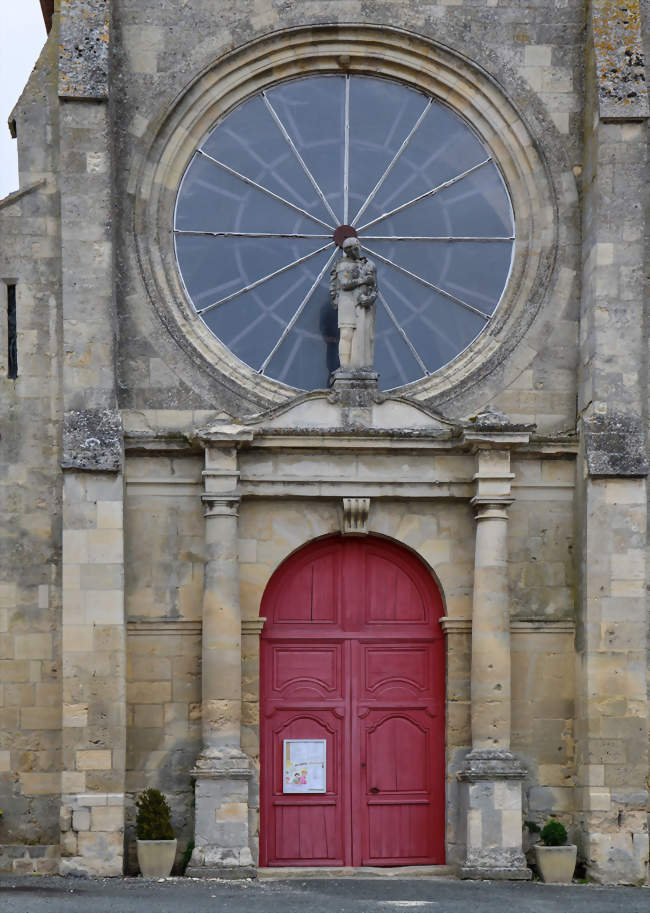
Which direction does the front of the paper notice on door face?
toward the camera

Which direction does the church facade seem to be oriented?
toward the camera

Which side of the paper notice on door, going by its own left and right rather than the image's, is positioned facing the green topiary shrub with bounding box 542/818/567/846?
left

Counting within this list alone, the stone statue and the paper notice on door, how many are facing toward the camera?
2

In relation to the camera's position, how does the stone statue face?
facing the viewer

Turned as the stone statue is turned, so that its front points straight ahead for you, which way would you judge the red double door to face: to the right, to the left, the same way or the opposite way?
the same way
